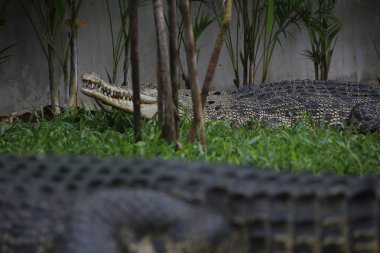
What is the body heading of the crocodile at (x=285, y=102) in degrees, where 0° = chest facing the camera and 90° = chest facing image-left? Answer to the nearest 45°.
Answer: approximately 90°
